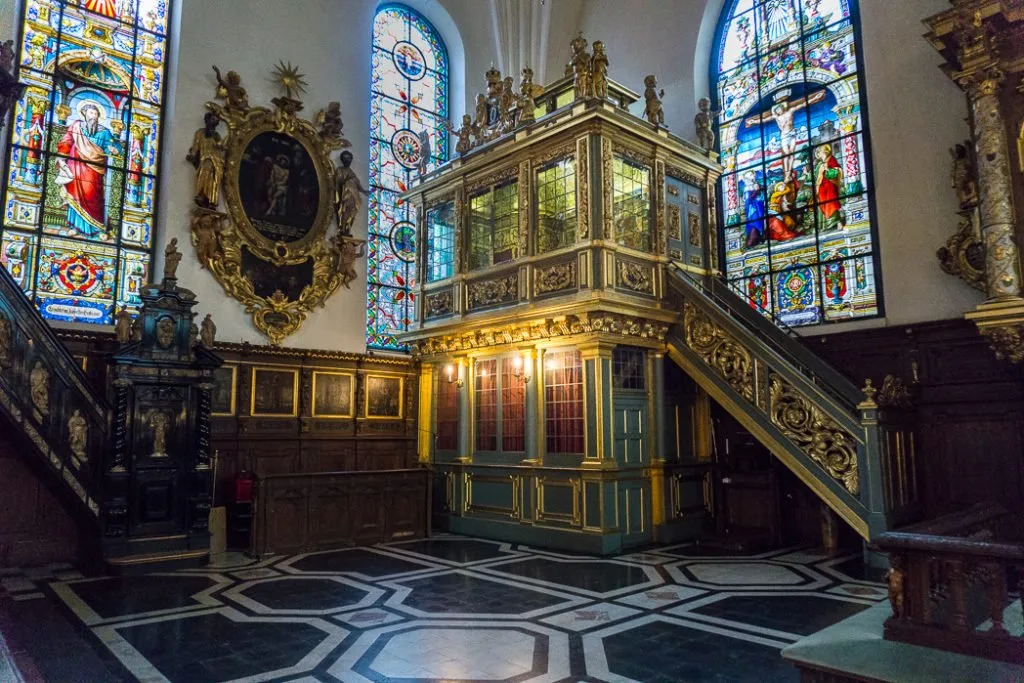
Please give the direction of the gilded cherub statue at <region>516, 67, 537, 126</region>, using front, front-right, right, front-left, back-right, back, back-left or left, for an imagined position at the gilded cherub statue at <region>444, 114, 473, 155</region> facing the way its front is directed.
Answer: left

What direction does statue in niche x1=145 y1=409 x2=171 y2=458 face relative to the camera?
toward the camera

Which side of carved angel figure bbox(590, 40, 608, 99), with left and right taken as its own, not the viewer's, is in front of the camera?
front

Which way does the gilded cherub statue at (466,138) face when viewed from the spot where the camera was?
facing the viewer and to the left of the viewer

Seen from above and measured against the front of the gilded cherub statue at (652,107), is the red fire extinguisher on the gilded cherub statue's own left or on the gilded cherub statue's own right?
on the gilded cherub statue's own right

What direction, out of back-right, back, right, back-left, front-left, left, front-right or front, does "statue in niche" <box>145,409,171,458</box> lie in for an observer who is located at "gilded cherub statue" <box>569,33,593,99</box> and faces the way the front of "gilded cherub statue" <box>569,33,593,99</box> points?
front-right

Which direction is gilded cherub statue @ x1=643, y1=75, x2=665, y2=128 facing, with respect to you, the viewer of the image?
facing the viewer and to the right of the viewer

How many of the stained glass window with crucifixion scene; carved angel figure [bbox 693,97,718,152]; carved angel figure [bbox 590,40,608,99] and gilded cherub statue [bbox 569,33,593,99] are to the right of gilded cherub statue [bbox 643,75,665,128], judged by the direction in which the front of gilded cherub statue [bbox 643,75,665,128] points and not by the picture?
2
